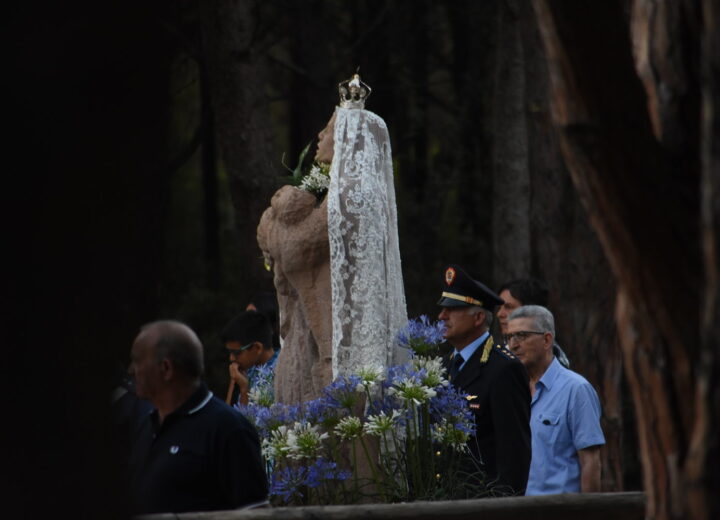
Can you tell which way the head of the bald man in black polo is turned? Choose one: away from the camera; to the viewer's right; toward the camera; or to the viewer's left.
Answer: to the viewer's left

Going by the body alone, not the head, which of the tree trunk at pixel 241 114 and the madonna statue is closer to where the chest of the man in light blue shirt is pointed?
the madonna statue

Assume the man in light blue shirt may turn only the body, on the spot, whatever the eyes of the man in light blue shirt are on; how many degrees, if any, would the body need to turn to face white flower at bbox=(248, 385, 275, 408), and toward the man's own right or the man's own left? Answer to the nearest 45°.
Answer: approximately 45° to the man's own right

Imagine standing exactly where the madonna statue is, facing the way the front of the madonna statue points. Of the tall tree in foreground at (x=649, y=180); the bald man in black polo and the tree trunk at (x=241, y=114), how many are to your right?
1

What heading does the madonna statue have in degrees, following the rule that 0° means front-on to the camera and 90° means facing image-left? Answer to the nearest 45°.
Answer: approximately 90°

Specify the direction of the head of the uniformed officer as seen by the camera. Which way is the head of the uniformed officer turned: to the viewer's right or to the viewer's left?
to the viewer's left
